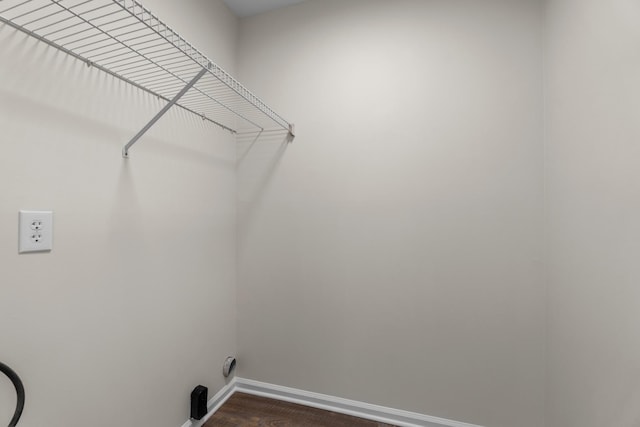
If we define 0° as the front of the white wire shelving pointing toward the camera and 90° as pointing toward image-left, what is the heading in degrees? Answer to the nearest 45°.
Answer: approximately 315°
